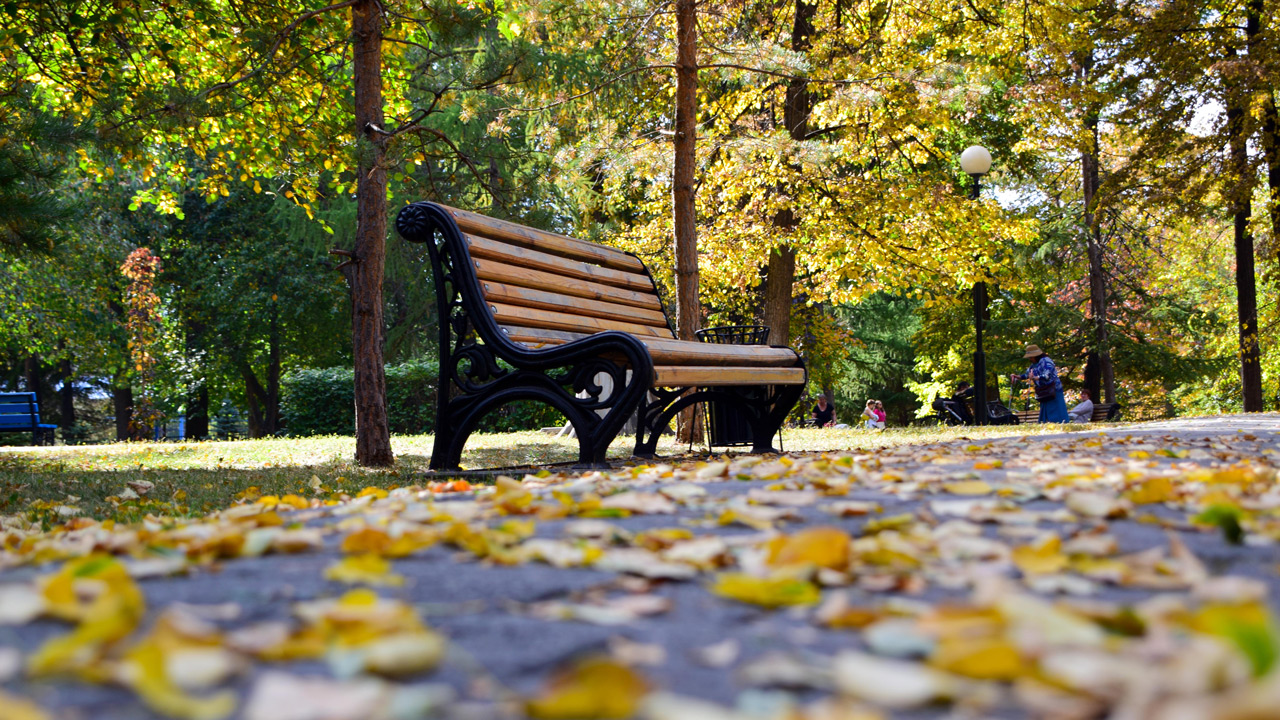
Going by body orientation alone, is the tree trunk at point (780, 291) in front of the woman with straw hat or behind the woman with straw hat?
in front

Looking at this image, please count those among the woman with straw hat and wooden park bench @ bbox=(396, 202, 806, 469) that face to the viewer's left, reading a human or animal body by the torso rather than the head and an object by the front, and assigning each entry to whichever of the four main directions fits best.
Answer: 1

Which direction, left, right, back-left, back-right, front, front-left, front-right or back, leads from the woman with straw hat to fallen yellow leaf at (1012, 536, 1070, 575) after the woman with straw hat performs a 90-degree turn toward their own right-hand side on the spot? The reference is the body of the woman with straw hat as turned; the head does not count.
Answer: back

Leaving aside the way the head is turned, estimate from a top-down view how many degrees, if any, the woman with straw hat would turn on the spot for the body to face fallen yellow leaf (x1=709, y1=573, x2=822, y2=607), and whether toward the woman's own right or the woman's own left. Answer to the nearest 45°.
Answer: approximately 90° to the woman's own left

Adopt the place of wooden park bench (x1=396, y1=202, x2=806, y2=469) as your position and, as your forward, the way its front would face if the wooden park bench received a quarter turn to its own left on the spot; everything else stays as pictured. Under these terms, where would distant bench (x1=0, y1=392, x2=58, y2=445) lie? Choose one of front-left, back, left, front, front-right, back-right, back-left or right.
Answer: left

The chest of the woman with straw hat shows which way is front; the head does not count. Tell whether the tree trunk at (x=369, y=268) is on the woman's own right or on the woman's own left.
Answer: on the woman's own left

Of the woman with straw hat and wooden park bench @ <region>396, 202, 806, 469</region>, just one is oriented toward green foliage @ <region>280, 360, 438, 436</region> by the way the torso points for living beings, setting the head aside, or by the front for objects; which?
the woman with straw hat

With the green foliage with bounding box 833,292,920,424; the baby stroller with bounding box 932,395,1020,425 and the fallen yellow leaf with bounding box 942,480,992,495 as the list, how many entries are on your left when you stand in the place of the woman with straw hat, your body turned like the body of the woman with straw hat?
1

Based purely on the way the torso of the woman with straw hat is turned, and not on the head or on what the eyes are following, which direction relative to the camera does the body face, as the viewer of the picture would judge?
to the viewer's left

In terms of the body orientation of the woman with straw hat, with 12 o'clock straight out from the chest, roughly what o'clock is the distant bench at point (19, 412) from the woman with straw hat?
The distant bench is roughly at 11 o'clock from the woman with straw hat.

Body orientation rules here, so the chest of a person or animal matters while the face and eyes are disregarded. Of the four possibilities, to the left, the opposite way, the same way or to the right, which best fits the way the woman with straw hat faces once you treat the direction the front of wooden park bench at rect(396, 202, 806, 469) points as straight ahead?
the opposite way

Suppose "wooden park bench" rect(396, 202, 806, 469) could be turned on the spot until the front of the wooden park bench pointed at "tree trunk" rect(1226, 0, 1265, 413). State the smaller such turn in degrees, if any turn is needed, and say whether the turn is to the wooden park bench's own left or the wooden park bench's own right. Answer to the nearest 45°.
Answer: approximately 90° to the wooden park bench's own left

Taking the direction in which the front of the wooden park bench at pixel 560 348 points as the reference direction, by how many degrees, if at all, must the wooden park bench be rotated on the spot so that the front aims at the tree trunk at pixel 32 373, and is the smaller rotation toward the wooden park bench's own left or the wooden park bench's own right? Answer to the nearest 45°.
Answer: approximately 180°

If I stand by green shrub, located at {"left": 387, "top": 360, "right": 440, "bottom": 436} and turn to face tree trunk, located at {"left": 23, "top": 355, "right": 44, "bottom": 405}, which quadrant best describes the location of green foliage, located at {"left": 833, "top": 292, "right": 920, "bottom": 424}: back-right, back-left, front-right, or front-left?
back-right

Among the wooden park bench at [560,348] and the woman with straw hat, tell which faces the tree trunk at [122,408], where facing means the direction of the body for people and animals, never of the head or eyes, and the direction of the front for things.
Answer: the woman with straw hat

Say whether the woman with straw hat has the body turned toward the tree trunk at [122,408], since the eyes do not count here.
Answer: yes
